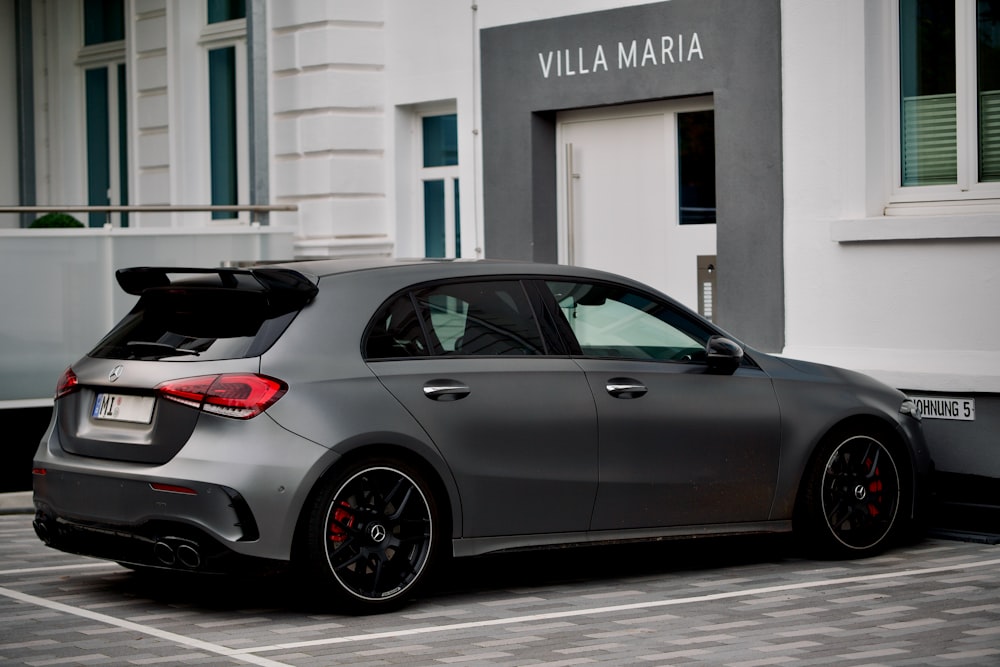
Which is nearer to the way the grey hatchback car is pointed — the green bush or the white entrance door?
the white entrance door

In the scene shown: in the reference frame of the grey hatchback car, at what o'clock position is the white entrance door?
The white entrance door is roughly at 11 o'clock from the grey hatchback car.

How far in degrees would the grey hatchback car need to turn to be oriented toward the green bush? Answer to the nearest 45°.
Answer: approximately 90° to its left

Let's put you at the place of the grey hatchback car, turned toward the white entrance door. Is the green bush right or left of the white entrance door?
left

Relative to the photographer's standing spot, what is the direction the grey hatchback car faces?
facing away from the viewer and to the right of the viewer
